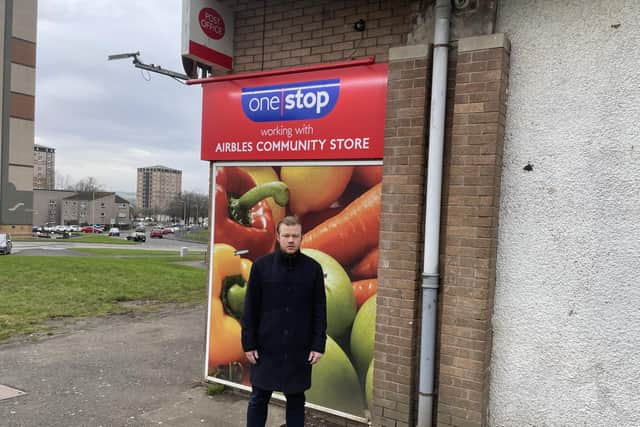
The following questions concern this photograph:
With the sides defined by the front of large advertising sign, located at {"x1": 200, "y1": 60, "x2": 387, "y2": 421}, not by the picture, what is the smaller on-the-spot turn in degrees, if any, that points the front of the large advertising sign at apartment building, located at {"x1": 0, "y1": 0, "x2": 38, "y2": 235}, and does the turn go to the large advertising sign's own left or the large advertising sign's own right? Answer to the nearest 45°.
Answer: approximately 90° to the large advertising sign's own right

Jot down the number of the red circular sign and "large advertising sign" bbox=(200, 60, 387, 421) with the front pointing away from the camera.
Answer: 0

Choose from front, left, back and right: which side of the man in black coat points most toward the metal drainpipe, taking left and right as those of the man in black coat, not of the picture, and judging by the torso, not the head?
left

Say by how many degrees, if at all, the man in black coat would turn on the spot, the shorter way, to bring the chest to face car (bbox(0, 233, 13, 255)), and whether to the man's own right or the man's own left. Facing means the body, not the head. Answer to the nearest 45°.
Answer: approximately 135° to the man's own right

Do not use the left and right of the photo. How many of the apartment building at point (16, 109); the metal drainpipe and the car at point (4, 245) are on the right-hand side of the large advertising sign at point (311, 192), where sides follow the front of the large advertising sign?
2

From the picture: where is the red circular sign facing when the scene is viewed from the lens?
facing the viewer and to the right of the viewer

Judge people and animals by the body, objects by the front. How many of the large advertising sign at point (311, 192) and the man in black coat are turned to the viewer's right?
0

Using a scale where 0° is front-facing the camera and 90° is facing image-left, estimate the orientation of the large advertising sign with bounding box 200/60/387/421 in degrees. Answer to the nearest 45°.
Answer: approximately 45°

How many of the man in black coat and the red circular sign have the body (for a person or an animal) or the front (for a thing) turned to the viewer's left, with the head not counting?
0

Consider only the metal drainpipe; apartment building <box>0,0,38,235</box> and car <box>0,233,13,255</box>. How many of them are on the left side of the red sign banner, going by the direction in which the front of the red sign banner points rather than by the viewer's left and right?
1

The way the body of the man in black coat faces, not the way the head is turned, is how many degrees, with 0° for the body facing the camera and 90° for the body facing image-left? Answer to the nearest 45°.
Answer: approximately 0°
